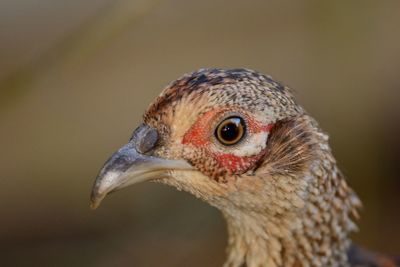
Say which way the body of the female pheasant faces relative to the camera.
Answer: to the viewer's left
